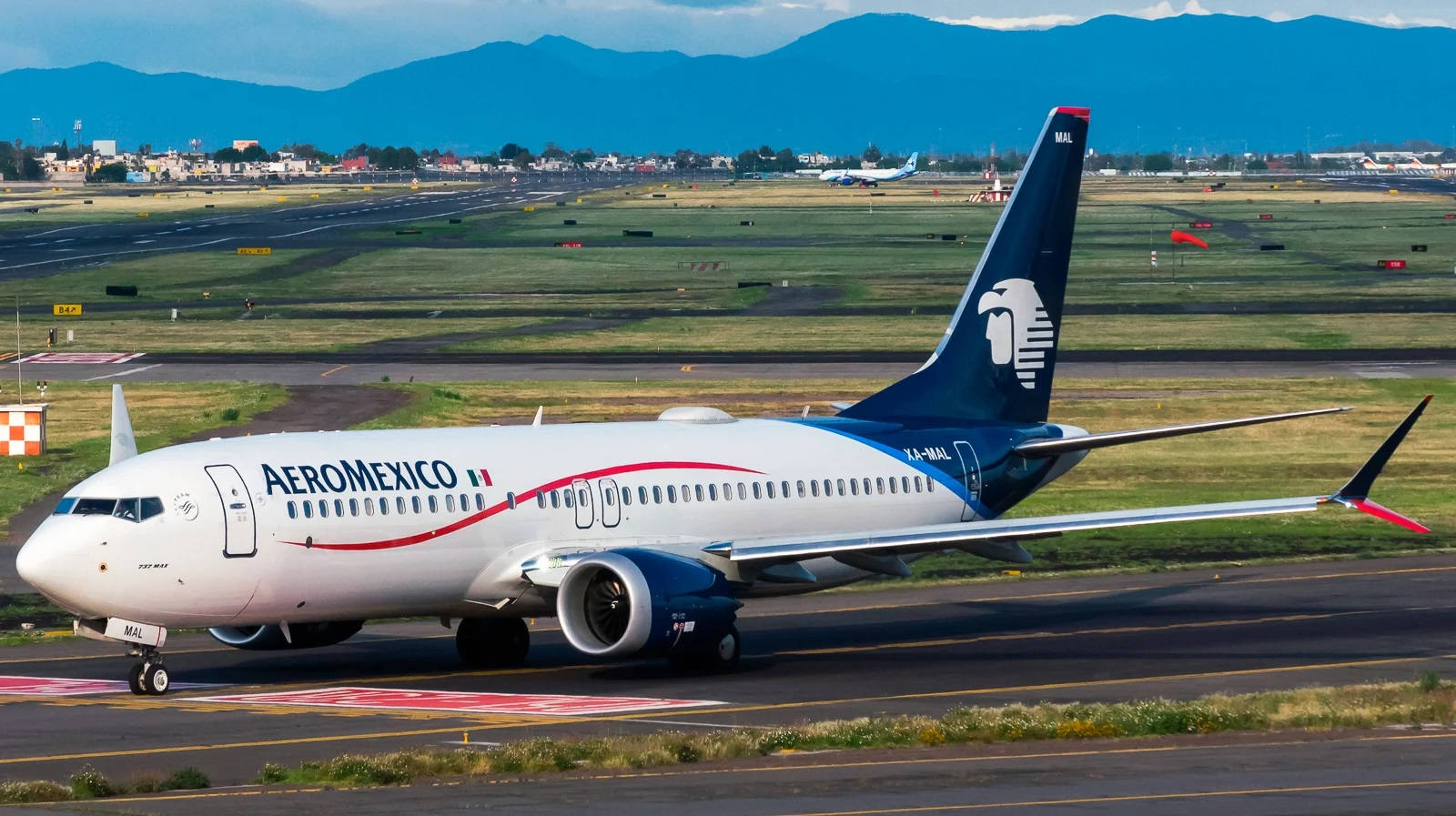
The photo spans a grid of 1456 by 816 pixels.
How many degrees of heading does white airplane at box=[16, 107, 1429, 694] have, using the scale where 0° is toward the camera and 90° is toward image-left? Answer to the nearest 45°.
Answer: approximately 45°
